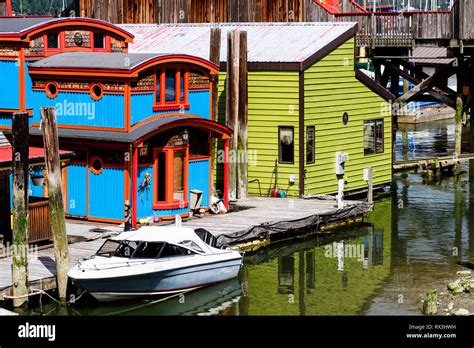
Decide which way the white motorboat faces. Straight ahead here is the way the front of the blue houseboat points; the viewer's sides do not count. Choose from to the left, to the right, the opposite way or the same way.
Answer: to the right

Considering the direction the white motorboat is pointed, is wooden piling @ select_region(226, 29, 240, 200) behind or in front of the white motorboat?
behind

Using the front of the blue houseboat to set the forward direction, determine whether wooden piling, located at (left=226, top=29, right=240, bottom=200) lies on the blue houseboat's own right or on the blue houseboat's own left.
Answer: on the blue houseboat's own left

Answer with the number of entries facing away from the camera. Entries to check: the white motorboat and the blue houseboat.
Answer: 0

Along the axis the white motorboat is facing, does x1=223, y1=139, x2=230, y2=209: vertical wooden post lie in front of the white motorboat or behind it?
behind

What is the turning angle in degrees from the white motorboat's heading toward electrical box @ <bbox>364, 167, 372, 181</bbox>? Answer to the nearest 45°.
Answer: approximately 180°

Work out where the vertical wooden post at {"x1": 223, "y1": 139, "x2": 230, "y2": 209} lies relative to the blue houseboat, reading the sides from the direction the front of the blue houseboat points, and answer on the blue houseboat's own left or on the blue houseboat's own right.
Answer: on the blue houseboat's own left

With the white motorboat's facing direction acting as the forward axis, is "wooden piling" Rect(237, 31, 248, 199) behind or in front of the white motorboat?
behind

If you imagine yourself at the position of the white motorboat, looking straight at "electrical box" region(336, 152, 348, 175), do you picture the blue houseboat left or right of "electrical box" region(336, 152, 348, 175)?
left

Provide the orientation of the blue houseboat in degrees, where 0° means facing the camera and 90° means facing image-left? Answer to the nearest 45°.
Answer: approximately 315°
